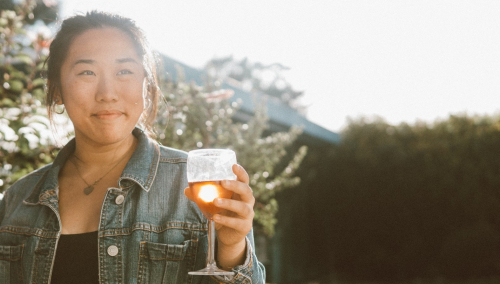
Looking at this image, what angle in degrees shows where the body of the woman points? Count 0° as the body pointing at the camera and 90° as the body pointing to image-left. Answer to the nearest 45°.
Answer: approximately 0°

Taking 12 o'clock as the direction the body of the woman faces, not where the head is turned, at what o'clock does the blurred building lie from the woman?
The blurred building is roughly at 7 o'clock from the woman.
